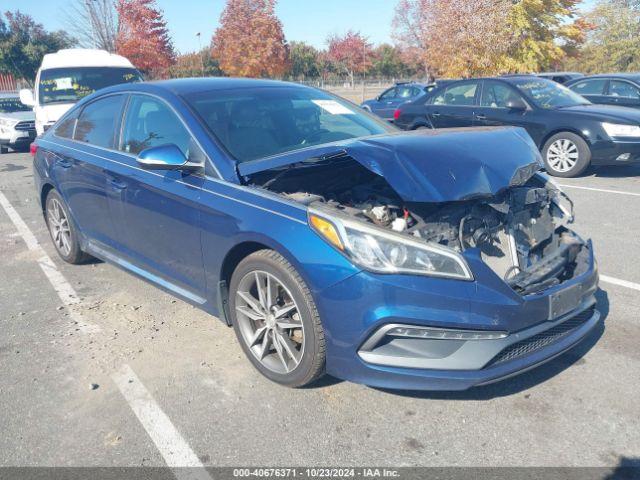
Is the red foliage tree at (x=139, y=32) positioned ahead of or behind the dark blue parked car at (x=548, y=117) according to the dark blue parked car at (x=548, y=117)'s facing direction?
behind

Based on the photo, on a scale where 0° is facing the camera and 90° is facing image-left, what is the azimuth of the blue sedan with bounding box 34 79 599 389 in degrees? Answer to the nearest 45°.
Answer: approximately 315°

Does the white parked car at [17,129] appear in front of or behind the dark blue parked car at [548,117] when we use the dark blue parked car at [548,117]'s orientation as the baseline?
behind

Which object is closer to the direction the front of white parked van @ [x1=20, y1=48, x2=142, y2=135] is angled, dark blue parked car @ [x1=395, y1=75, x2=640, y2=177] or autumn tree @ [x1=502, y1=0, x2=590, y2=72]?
the dark blue parked car

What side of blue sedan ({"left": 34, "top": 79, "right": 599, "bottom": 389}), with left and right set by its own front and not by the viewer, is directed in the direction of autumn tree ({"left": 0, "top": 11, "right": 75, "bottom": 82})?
back

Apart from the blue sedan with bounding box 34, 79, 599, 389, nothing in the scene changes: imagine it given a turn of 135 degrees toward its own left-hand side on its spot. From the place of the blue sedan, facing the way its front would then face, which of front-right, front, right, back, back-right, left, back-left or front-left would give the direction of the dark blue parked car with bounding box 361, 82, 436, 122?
front

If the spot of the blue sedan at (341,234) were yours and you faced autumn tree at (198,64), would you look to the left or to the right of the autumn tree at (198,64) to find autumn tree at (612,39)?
right

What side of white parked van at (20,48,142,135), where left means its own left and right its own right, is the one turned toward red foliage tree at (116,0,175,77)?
back

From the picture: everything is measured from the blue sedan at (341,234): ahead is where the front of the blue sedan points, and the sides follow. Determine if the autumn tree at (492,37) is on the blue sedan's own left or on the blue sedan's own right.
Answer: on the blue sedan's own left
